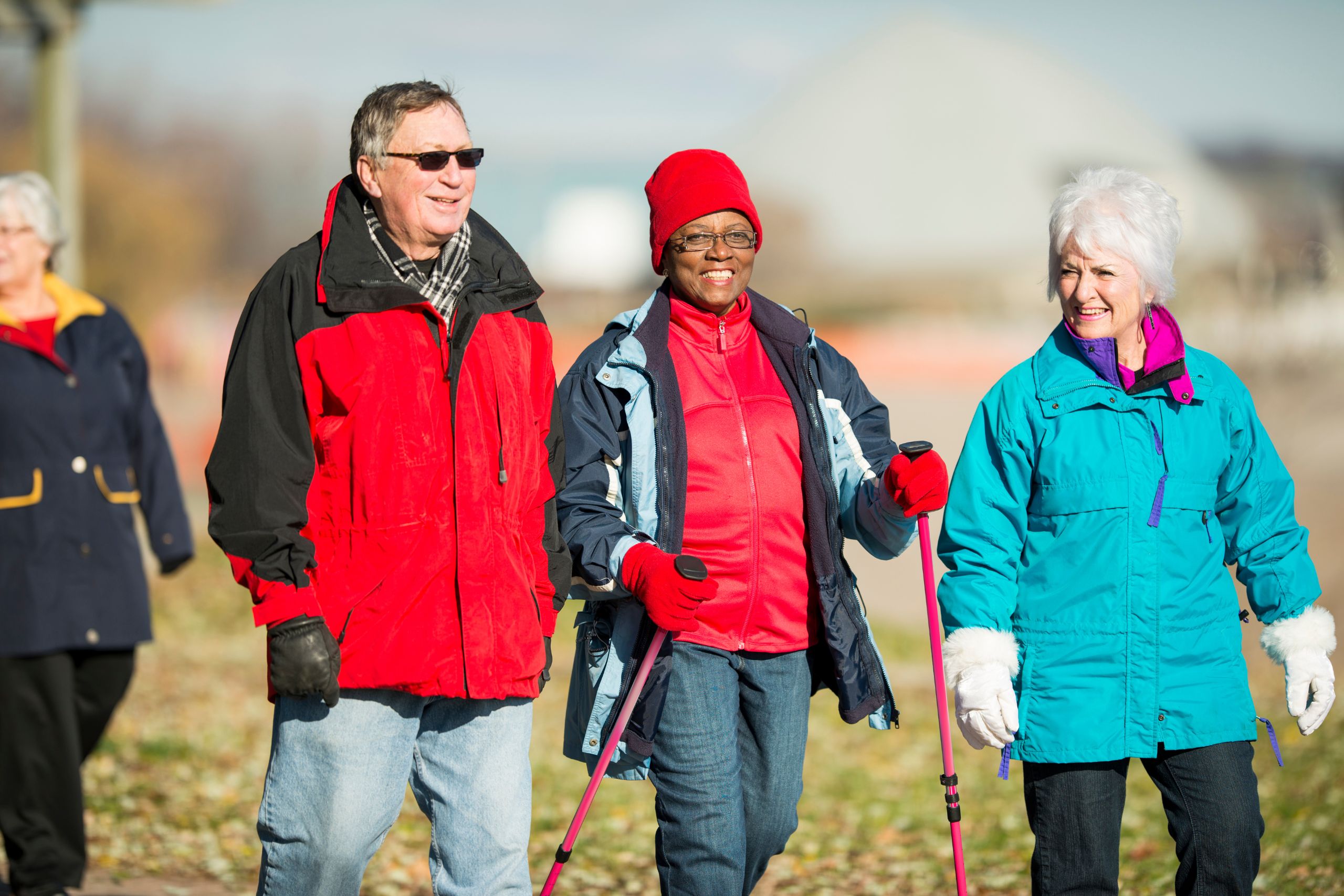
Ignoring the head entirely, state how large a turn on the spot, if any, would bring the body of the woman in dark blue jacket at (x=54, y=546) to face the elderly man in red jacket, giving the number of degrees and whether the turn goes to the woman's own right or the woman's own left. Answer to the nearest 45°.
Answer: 0° — they already face them

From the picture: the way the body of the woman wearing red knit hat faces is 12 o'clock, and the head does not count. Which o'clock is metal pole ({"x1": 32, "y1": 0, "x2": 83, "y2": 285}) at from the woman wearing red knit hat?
The metal pole is roughly at 5 o'clock from the woman wearing red knit hat.

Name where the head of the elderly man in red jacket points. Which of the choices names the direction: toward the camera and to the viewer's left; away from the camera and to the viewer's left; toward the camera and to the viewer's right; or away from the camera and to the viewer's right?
toward the camera and to the viewer's right

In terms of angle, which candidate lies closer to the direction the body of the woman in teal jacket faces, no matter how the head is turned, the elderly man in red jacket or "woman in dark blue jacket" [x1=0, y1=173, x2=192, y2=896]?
the elderly man in red jacket

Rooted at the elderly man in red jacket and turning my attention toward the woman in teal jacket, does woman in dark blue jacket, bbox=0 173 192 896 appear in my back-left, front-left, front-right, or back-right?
back-left

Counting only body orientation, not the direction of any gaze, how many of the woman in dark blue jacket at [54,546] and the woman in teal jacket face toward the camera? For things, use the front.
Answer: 2

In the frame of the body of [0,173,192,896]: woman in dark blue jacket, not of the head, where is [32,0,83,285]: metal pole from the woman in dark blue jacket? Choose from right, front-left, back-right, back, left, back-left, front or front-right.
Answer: back

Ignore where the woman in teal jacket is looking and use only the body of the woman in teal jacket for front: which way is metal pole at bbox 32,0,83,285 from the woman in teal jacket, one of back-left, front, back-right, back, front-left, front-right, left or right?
back-right

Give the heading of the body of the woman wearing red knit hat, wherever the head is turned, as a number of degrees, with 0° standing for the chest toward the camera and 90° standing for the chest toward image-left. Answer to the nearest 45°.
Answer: approximately 0°

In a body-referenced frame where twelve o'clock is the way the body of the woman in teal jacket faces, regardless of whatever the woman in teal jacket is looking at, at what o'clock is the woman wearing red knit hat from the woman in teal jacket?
The woman wearing red knit hat is roughly at 3 o'clock from the woman in teal jacket.
